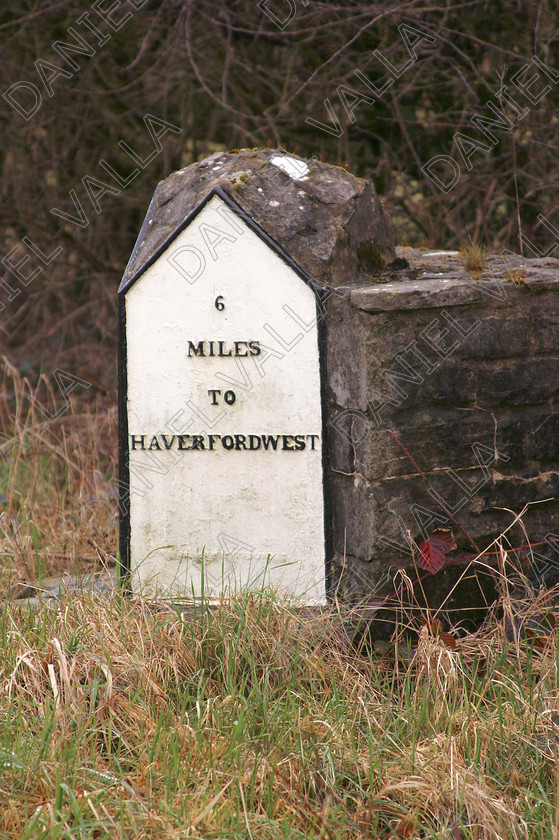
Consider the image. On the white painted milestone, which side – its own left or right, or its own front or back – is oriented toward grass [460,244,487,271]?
left

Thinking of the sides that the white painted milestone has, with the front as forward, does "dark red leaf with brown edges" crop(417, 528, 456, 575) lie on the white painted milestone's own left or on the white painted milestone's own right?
on the white painted milestone's own left

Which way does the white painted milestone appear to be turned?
toward the camera

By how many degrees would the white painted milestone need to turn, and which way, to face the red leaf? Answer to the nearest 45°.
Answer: approximately 45° to its left
